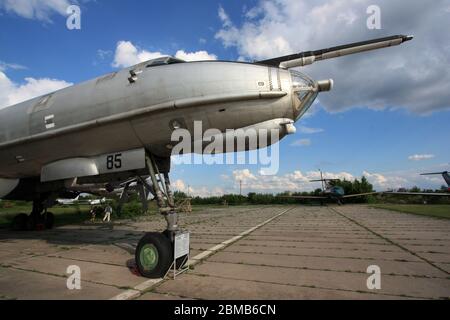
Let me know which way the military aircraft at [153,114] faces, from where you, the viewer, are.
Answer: facing the viewer and to the right of the viewer
